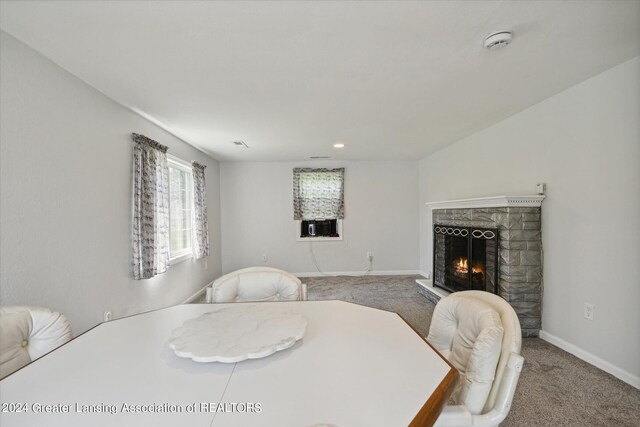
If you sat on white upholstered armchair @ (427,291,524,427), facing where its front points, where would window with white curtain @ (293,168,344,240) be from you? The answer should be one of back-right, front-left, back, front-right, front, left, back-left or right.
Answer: right

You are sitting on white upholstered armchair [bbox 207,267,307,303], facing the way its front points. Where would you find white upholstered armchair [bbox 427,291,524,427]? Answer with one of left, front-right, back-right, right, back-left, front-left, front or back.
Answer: front-left

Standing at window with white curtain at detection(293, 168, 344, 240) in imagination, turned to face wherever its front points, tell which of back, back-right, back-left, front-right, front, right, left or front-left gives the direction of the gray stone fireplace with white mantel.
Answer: front-left

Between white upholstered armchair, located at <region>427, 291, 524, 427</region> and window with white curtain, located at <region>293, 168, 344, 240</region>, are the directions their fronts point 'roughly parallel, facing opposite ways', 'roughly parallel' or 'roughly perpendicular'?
roughly perpendicular

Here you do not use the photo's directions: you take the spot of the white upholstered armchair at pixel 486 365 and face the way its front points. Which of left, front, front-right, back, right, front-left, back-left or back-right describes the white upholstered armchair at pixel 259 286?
front-right

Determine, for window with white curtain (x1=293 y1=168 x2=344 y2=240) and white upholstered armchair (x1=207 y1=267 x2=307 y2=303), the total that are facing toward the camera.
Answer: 2

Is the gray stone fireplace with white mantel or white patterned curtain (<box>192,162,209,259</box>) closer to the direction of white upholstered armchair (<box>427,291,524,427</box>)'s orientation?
the white patterned curtain

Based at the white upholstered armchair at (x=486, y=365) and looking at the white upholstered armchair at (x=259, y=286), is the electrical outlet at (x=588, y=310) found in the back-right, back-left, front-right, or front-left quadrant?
back-right

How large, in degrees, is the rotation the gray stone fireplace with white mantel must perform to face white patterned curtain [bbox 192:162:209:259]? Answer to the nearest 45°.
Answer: approximately 45° to its right

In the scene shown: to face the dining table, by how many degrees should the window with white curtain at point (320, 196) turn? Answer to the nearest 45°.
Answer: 0° — it already faces it

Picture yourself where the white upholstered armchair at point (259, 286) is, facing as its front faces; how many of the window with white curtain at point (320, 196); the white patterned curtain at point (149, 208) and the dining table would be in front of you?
1

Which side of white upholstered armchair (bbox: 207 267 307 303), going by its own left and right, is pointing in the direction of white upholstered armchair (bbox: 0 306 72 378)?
right

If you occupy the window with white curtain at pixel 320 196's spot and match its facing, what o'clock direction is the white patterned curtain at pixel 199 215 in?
The white patterned curtain is roughly at 2 o'clock from the window with white curtain.

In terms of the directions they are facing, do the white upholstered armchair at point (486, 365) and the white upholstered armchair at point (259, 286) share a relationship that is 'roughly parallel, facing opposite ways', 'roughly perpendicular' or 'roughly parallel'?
roughly perpendicular

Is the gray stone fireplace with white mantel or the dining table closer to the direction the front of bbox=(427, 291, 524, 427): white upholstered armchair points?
the dining table

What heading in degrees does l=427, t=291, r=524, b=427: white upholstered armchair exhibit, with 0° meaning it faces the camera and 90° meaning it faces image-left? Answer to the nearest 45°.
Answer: approximately 45°

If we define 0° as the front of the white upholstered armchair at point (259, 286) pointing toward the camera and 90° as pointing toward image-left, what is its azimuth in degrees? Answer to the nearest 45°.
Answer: approximately 0°

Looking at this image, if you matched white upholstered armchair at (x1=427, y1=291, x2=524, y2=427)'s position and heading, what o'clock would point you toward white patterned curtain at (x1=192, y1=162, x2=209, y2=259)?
The white patterned curtain is roughly at 2 o'clock from the white upholstered armchair.
